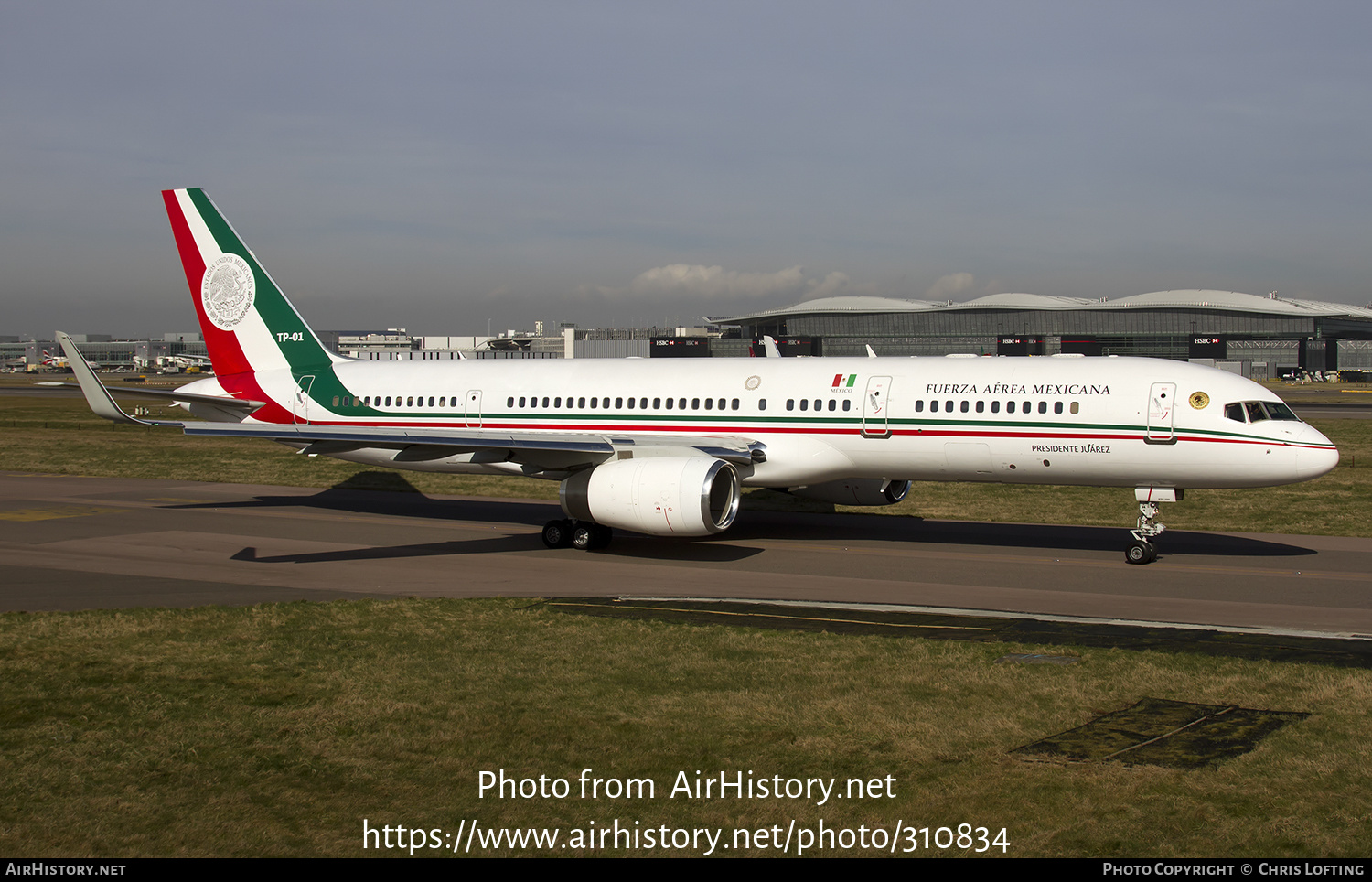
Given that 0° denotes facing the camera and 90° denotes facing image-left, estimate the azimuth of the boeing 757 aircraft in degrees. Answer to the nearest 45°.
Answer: approximately 315°
